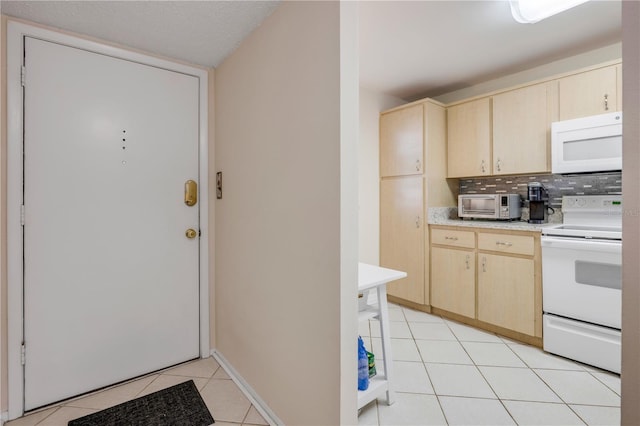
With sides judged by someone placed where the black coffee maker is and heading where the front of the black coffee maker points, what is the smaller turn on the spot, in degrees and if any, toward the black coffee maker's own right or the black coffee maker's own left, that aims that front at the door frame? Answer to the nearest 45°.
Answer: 0° — it already faces it

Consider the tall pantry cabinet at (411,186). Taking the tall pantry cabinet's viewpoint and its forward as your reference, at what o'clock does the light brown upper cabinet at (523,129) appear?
The light brown upper cabinet is roughly at 8 o'clock from the tall pantry cabinet.

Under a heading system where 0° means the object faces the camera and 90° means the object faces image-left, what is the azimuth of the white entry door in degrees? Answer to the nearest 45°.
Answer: approximately 315°

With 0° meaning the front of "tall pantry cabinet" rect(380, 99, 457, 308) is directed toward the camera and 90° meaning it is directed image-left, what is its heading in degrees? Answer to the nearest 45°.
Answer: approximately 45°

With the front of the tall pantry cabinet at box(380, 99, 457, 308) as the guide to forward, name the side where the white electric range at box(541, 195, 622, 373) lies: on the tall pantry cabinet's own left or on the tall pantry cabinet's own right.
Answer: on the tall pantry cabinet's own left

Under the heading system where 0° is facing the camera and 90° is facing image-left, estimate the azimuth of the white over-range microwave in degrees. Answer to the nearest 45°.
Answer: approximately 45°
